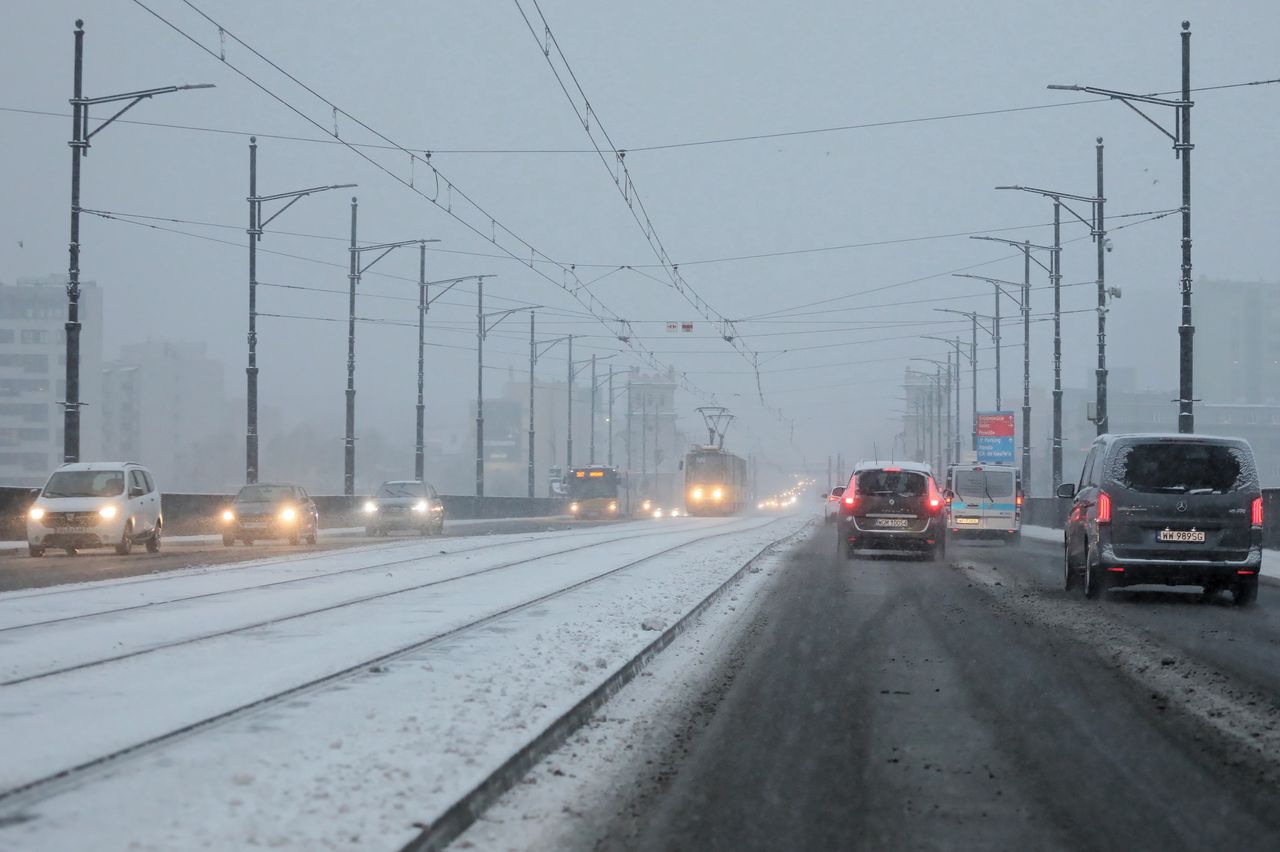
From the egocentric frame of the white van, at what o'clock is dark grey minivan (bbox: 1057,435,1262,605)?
The dark grey minivan is roughly at 6 o'clock from the white van.

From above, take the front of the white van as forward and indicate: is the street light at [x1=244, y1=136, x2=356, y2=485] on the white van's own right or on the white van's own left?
on the white van's own left

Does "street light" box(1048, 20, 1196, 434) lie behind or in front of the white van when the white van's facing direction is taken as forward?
behind

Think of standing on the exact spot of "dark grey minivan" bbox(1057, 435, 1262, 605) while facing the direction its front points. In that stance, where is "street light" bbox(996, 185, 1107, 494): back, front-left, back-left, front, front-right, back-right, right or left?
front

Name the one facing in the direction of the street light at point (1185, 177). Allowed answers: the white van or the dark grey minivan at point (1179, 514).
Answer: the dark grey minivan

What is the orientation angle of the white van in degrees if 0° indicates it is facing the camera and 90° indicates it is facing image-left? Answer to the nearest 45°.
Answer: approximately 180°

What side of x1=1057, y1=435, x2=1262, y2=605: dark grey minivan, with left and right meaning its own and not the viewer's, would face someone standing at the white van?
front

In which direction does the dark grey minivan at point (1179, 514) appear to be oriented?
away from the camera

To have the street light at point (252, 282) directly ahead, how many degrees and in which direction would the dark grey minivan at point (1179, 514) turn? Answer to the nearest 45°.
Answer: approximately 45° to its left

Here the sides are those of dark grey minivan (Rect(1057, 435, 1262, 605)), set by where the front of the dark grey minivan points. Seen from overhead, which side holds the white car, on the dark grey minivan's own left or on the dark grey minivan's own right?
on the dark grey minivan's own left

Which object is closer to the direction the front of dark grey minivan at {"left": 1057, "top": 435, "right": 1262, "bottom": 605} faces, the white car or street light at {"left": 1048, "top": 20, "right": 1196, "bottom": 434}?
the street light

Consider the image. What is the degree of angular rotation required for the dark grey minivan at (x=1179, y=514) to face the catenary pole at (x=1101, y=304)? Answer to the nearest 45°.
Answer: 0° — it already faces it

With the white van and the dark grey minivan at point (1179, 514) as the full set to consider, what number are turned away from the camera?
2
